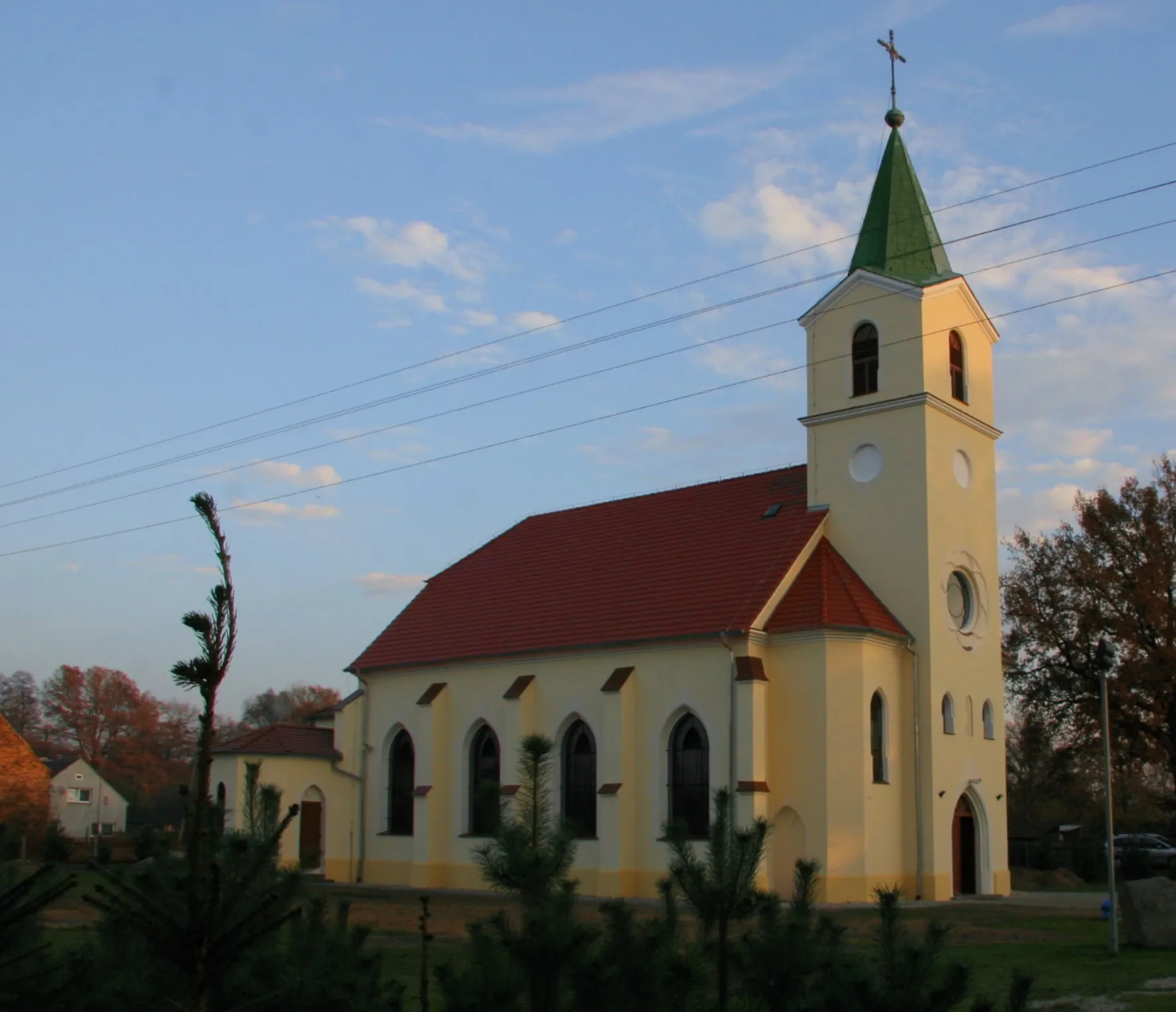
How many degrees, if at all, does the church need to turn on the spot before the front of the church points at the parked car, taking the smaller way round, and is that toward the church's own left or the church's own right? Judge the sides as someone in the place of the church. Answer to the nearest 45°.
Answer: approximately 90° to the church's own left

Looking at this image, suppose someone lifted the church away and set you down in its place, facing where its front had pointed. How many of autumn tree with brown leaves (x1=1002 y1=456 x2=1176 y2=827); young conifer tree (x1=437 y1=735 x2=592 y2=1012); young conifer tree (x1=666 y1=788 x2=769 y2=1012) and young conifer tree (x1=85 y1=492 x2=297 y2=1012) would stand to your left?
1

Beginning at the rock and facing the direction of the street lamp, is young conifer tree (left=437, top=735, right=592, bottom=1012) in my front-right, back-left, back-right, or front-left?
front-left

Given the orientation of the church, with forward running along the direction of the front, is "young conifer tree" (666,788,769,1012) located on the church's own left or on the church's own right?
on the church's own right

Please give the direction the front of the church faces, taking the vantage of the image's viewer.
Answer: facing the viewer and to the right of the viewer
